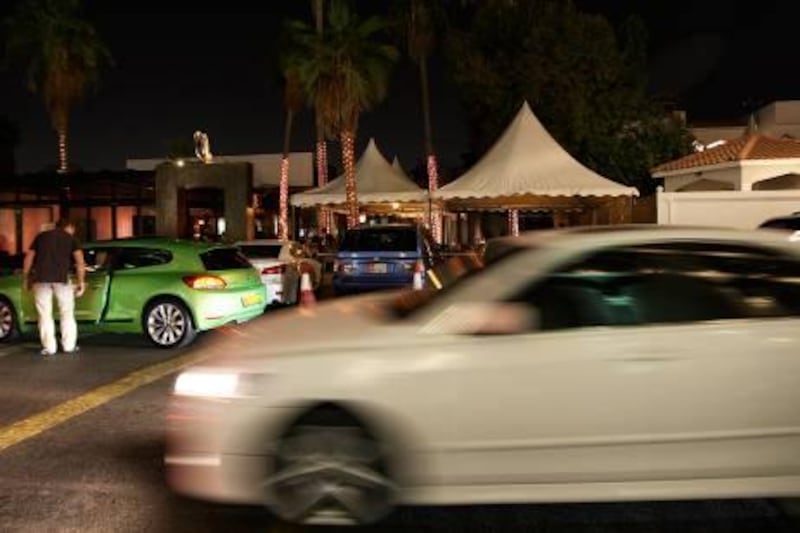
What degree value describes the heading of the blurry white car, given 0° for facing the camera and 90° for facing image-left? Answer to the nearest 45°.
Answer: approximately 90°

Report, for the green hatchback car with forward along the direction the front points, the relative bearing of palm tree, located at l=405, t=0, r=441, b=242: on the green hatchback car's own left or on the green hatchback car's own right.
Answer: on the green hatchback car's own right

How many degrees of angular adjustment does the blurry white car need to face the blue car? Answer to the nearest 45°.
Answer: approximately 90° to its right

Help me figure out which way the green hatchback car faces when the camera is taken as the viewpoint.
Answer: facing away from the viewer and to the left of the viewer

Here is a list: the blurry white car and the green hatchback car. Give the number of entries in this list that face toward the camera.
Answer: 0

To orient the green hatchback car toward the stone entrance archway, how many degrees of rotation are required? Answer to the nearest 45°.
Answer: approximately 45° to its right

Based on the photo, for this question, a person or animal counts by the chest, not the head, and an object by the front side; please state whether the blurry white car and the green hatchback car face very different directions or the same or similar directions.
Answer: same or similar directions

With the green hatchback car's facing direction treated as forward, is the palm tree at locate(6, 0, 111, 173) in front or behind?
in front

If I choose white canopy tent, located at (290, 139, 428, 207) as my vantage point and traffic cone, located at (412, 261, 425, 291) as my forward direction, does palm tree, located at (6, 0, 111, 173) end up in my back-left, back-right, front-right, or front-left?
back-right

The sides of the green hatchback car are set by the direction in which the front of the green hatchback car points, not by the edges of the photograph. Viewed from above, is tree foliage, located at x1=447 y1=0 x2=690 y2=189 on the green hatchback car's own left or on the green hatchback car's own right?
on the green hatchback car's own right

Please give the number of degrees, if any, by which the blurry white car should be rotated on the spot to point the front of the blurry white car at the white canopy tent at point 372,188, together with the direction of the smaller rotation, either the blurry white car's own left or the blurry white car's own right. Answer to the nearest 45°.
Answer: approximately 90° to the blurry white car's own right

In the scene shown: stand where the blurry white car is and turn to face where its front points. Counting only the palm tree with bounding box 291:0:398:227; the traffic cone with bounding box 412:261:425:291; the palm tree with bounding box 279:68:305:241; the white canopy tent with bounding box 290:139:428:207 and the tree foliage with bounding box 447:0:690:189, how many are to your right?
5

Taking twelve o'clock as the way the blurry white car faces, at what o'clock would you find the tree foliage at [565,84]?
The tree foliage is roughly at 3 o'clock from the blurry white car.

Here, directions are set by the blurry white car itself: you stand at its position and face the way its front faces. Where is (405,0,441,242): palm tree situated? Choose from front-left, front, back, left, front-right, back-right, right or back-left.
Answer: right

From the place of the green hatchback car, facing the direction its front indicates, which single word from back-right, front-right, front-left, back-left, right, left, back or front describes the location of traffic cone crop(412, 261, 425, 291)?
right
